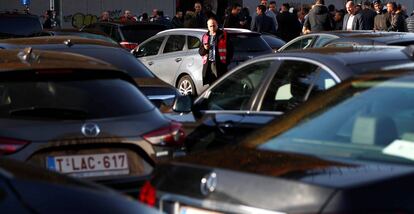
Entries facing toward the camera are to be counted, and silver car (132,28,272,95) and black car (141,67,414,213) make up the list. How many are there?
0

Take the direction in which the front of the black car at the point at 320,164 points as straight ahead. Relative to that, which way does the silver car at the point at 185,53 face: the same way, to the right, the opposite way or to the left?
to the left

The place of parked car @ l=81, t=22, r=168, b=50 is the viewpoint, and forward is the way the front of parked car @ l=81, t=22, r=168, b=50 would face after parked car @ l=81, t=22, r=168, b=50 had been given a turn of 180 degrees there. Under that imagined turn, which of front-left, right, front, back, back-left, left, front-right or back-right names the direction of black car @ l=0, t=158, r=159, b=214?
front-right

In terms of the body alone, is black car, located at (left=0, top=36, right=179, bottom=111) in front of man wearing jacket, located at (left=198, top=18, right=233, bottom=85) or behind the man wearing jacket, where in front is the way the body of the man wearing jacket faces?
in front

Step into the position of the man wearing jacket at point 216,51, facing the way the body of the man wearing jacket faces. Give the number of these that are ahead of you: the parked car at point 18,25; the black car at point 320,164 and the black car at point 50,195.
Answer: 2

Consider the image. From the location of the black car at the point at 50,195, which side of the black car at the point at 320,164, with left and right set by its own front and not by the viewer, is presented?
back

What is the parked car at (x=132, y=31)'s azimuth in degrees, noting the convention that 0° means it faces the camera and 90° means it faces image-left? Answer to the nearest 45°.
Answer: approximately 135°

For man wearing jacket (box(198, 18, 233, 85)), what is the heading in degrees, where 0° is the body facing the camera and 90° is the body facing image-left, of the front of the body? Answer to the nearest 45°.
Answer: approximately 0°
